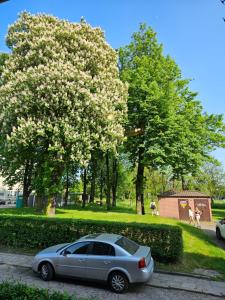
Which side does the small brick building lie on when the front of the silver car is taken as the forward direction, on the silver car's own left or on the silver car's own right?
on the silver car's own right

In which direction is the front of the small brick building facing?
toward the camera

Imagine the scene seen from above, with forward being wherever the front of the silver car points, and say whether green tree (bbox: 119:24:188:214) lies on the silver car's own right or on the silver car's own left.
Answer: on the silver car's own right

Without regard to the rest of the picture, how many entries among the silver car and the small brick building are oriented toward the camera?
1

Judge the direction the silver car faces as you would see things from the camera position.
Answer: facing away from the viewer and to the left of the viewer

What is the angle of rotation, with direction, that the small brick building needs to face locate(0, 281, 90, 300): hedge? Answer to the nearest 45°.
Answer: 0° — it already faces it

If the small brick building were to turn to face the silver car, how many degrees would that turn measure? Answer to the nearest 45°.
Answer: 0° — it already faces it

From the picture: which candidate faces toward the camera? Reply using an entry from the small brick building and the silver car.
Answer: the small brick building
